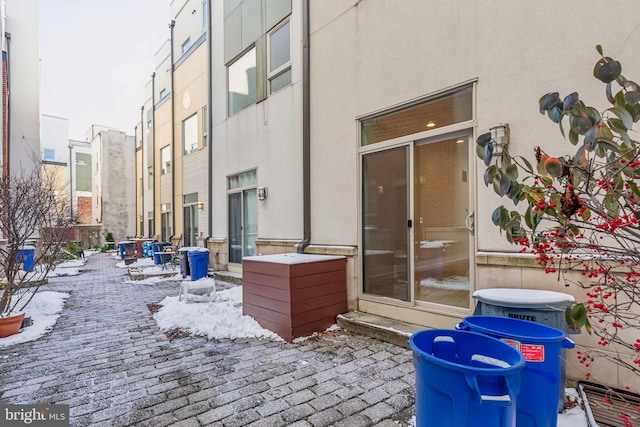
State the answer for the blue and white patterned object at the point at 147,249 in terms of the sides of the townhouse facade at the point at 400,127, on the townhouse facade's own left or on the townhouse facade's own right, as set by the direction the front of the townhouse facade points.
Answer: on the townhouse facade's own right

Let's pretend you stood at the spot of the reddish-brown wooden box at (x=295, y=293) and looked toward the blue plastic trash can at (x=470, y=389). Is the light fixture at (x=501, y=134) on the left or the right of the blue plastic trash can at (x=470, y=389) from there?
left

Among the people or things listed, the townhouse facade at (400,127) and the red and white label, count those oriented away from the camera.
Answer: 0

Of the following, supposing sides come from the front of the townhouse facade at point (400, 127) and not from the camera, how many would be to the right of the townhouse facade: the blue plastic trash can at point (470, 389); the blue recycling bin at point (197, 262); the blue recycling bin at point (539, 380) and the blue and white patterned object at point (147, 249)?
2

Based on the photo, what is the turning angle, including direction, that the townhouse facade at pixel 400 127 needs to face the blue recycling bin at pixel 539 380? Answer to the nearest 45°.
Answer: approximately 45° to its left

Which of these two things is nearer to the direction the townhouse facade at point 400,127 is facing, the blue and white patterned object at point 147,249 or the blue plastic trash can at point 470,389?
the blue plastic trash can

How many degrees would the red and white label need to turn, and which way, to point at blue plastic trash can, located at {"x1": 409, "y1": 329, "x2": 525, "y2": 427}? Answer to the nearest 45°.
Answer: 0° — it already faces it

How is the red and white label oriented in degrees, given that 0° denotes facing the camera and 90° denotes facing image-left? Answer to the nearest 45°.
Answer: approximately 0°

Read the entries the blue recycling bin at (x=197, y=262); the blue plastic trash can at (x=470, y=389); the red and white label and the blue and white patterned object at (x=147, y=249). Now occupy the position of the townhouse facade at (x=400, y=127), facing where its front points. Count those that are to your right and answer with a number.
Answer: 2

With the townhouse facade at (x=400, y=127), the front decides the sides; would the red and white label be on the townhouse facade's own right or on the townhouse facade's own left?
on the townhouse facade's own left

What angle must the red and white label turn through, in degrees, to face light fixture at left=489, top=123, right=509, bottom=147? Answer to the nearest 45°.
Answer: approximately 180°
